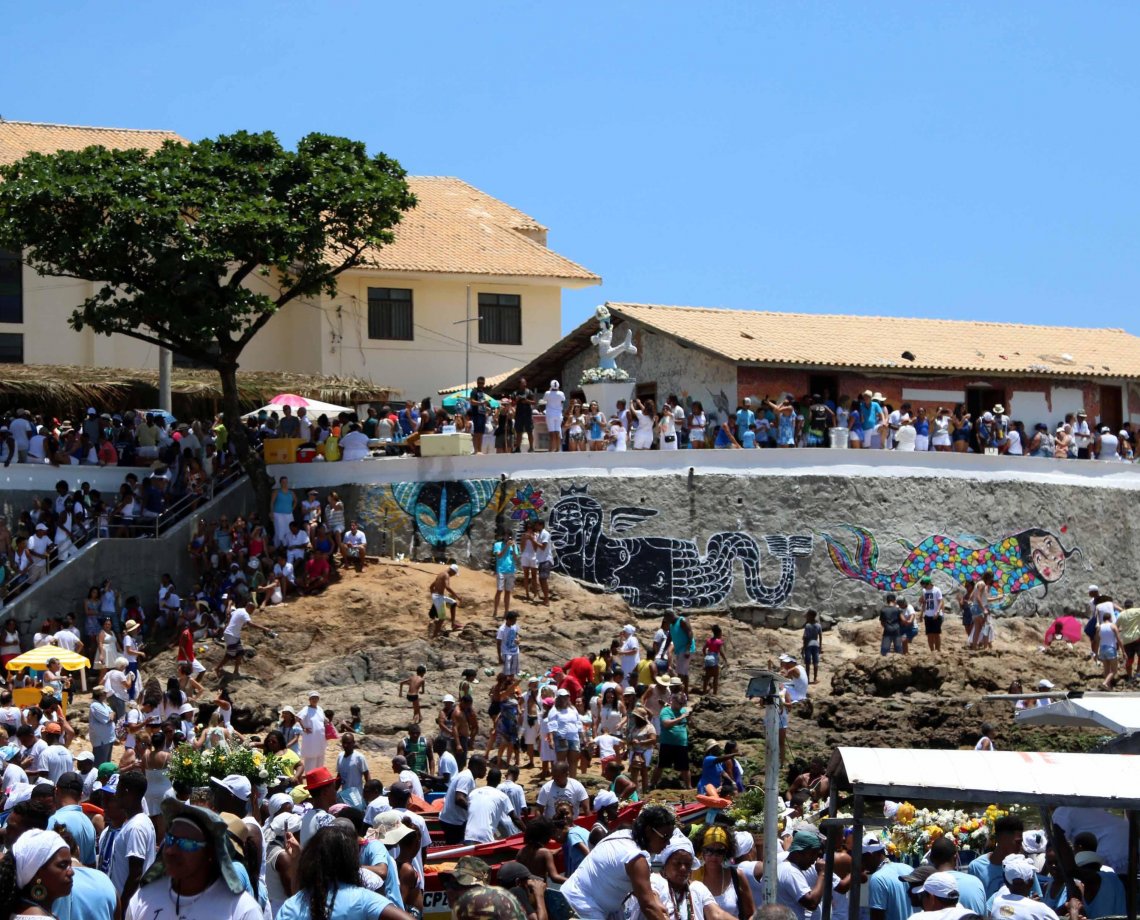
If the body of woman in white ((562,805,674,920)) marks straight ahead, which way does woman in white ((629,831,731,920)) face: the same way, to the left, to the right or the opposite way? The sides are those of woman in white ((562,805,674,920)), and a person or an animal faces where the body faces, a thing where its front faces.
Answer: to the right

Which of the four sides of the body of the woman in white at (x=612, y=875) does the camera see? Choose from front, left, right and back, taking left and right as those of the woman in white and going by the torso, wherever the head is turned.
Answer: right

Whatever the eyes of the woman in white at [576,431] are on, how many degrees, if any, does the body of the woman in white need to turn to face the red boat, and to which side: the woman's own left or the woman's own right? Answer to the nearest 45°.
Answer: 0° — they already face it

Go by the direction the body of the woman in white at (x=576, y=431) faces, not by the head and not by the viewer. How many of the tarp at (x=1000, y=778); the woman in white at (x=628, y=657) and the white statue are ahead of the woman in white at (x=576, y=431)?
2

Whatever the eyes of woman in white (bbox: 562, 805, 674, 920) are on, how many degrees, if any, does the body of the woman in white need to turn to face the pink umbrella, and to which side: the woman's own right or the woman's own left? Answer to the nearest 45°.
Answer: approximately 90° to the woman's own left

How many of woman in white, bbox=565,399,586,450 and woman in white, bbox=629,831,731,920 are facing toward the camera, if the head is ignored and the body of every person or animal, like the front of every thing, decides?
2

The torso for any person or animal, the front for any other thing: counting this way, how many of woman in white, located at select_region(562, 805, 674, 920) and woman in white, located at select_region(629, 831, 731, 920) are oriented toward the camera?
1

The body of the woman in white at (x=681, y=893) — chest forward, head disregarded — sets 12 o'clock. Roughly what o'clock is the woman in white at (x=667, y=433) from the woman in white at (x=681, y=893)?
the woman in white at (x=667, y=433) is roughly at 6 o'clock from the woman in white at (x=681, y=893).

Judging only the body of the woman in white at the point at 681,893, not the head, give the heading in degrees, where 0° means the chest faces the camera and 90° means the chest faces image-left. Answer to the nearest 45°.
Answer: approximately 0°

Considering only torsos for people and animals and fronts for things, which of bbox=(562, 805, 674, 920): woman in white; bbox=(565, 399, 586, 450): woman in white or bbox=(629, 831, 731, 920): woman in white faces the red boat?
bbox=(565, 399, 586, 450): woman in white
